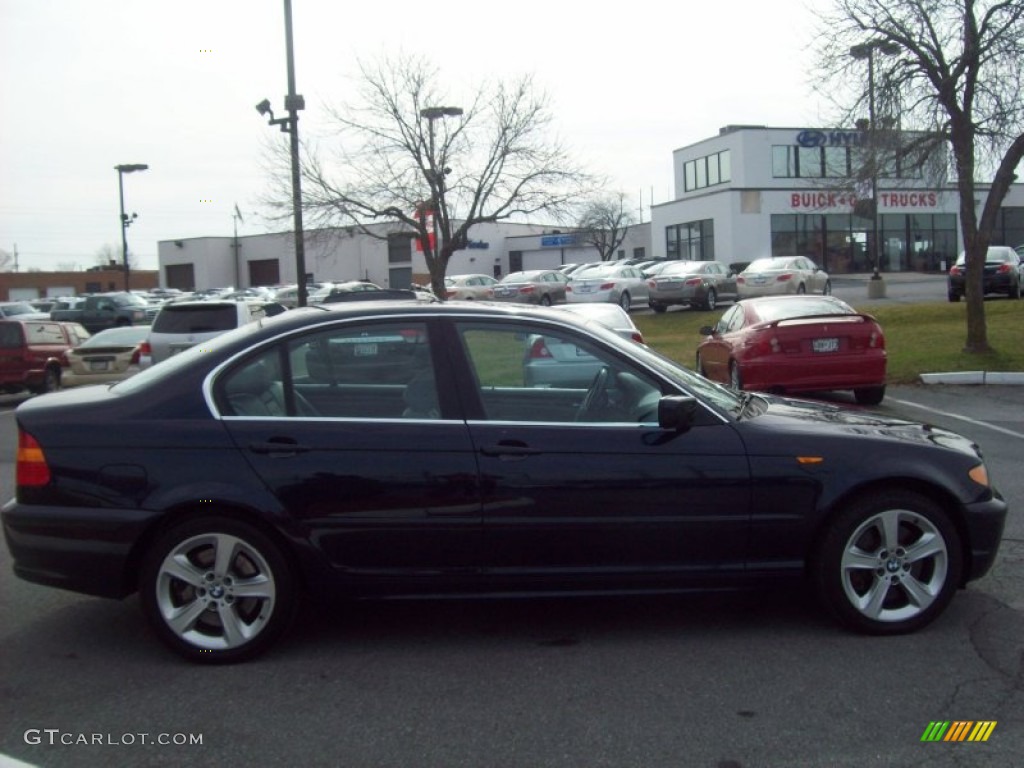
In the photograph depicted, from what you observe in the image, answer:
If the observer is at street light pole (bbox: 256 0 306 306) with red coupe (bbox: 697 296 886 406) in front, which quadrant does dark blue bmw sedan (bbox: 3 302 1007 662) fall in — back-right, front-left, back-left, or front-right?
front-right

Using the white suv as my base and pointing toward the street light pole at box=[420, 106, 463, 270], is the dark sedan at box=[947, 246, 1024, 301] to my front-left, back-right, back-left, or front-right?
front-right

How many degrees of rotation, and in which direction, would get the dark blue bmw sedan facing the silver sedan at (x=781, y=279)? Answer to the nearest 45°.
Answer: approximately 90° to its left

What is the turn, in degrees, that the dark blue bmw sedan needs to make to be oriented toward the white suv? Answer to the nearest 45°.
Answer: approximately 90° to its left

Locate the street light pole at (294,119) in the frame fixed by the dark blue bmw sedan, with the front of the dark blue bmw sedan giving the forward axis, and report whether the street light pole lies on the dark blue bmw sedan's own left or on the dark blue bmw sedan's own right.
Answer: on the dark blue bmw sedan's own left

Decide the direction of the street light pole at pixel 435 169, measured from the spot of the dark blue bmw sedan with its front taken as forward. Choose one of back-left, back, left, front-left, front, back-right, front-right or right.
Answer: left

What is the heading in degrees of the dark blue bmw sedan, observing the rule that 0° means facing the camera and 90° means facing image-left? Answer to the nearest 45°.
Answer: approximately 270°
